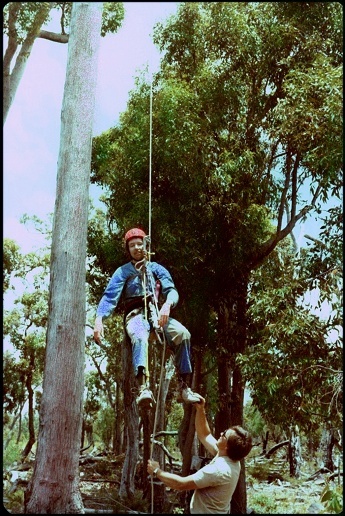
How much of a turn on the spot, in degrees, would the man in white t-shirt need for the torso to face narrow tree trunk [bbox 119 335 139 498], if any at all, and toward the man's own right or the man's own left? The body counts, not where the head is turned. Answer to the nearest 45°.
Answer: approximately 90° to the man's own right

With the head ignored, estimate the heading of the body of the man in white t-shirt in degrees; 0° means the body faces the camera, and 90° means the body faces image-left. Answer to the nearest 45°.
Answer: approximately 90°

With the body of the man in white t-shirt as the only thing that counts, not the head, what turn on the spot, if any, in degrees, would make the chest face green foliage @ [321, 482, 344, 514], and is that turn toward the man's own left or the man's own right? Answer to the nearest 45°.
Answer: approximately 135° to the man's own right

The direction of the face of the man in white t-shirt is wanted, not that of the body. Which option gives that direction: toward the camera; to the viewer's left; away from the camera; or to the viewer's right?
to the viewer's left

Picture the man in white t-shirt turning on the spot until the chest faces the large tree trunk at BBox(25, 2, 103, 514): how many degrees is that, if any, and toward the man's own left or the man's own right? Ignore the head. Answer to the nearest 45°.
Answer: approximately 45° to the man's own right

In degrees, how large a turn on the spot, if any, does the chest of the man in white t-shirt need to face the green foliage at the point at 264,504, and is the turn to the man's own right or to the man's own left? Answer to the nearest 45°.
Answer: approximately 90° to the man's own right

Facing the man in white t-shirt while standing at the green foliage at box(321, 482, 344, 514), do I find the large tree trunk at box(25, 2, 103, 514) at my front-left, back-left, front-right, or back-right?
front-right
